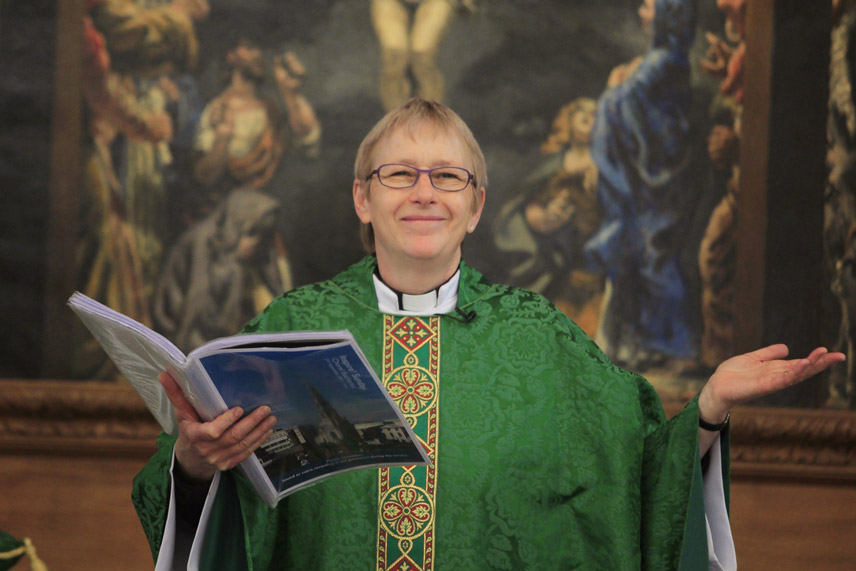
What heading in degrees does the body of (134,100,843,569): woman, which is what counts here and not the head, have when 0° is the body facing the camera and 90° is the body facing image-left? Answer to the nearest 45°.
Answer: approximately 0°
